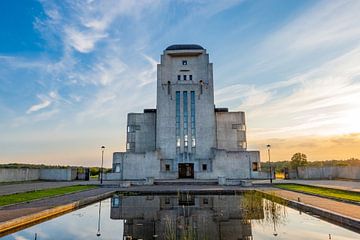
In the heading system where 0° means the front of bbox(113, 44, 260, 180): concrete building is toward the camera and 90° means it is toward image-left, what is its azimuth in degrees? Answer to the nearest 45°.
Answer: approximately 0°

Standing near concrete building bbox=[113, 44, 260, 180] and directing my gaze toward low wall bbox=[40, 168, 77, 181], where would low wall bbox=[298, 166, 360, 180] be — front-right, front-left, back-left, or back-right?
back-left

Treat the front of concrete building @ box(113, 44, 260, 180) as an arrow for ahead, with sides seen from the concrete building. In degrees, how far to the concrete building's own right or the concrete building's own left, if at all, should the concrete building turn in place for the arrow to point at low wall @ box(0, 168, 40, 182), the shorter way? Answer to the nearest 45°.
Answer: approximately 45° to the concrete building's own right

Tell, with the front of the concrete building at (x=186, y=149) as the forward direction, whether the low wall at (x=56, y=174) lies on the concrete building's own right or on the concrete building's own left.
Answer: on the concrete building's own right

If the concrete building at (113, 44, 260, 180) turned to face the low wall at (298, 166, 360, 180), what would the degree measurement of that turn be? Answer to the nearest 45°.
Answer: approximately 90° to its left
